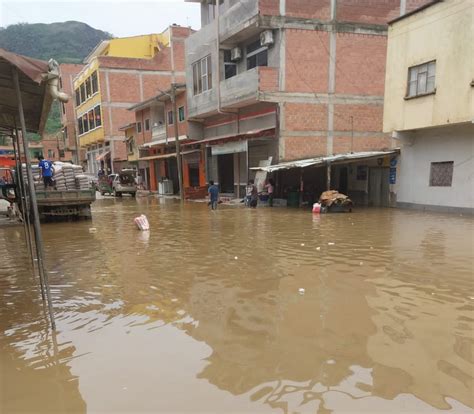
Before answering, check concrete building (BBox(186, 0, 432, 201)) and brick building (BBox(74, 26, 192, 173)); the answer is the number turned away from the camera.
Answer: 0

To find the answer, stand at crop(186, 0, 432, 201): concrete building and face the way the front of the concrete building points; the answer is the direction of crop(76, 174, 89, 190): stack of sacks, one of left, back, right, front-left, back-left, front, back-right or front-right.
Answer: front

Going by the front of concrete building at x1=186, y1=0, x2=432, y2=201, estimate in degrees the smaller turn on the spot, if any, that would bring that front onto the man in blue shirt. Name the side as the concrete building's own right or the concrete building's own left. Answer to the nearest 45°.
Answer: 0° — it already faces them

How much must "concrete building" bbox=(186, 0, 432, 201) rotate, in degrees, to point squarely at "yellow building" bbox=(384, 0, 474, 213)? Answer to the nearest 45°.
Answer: approximately 90° to its left

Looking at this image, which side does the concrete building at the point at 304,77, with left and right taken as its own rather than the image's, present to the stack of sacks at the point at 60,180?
front

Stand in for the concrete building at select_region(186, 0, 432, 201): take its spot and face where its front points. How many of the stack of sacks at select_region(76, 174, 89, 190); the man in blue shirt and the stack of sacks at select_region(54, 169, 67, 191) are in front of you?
3

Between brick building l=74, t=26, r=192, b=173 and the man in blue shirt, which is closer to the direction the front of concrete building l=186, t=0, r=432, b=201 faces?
the man in blue shirt

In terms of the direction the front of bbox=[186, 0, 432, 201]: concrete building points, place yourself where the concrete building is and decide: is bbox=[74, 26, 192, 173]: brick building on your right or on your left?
on your right

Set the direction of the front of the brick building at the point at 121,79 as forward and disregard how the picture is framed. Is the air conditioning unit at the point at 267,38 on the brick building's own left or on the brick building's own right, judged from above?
on the brick building's own left

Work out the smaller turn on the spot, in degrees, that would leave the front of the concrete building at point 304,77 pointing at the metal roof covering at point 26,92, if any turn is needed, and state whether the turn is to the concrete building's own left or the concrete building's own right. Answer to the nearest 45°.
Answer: approximately 45° to the concrete building's own left
